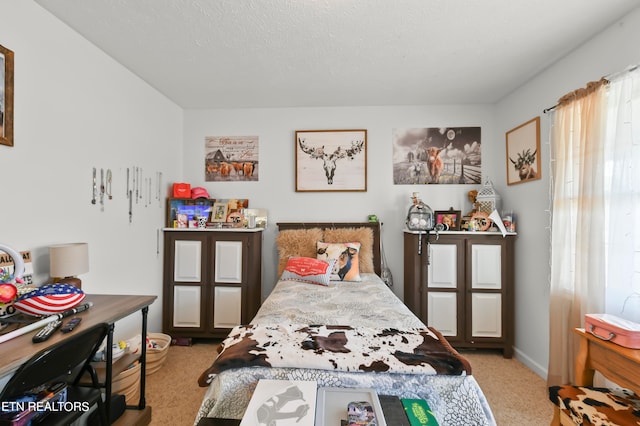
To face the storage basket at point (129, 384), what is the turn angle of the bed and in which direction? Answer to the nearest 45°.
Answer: approximately 90° to its right

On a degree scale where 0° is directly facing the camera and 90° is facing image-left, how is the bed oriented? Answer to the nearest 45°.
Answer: approximately 0°

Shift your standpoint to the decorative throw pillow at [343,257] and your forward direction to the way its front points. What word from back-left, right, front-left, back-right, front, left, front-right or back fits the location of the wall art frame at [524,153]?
left

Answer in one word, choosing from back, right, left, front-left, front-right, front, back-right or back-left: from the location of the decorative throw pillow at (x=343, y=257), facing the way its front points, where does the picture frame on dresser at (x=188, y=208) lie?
right

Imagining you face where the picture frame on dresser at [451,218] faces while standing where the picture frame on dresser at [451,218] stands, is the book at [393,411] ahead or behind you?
ahead

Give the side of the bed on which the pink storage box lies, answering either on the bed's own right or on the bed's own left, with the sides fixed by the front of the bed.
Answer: on the bed's own left

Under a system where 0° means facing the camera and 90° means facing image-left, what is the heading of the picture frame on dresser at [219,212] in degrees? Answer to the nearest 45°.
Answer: approximately 0°

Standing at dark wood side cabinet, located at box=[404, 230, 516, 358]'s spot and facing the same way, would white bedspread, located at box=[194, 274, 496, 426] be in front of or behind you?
in front

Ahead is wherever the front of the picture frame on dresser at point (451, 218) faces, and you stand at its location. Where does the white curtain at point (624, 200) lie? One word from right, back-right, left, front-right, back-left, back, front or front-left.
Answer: front-left

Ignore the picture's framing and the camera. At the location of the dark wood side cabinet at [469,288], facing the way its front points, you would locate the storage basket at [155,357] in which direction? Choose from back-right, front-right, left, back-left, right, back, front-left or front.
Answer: front-right

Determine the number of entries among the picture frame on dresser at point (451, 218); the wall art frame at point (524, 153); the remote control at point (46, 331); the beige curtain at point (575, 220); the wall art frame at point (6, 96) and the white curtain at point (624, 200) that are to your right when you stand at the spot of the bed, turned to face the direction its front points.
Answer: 2
